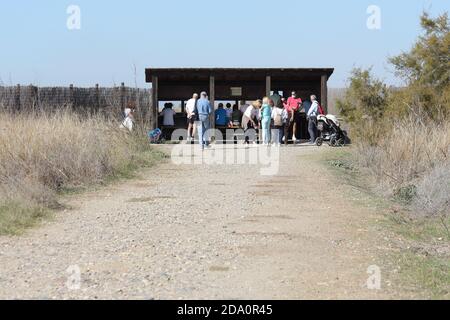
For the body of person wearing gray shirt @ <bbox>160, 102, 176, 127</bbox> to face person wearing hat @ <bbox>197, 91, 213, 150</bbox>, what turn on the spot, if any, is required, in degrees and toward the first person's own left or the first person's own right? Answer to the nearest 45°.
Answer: approximately 180°

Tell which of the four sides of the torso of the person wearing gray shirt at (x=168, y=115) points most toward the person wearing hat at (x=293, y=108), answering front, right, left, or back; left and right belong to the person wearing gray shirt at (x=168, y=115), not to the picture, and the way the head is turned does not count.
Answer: right

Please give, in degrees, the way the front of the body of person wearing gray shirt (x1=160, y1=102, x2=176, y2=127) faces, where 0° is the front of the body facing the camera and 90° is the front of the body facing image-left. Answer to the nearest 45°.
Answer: approximately 180°

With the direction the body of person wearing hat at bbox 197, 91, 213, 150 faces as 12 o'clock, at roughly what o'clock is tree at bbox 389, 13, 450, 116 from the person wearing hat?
The tree is roughly at 3 o'clock from the person wearing hat.

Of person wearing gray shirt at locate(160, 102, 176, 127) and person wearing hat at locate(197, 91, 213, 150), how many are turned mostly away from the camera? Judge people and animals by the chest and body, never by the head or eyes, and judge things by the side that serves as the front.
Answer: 2

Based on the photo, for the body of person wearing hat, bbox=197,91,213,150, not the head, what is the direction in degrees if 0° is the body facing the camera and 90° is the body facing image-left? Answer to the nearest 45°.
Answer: approximately 180°

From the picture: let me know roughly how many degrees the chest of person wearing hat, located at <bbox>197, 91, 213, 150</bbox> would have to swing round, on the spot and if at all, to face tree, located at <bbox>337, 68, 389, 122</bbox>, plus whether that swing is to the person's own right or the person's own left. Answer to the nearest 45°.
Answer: approximately 90° to the person's own right

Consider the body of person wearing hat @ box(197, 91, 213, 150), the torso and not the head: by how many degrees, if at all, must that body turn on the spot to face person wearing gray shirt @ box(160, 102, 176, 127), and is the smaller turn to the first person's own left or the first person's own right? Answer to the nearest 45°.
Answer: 0° — they already face them

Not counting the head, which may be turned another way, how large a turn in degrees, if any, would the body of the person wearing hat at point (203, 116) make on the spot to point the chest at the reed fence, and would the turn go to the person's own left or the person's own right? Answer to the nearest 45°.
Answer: approximately 45° to the person's own left

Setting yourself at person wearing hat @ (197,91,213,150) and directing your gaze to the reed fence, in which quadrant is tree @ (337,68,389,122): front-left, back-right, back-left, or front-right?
back-right
